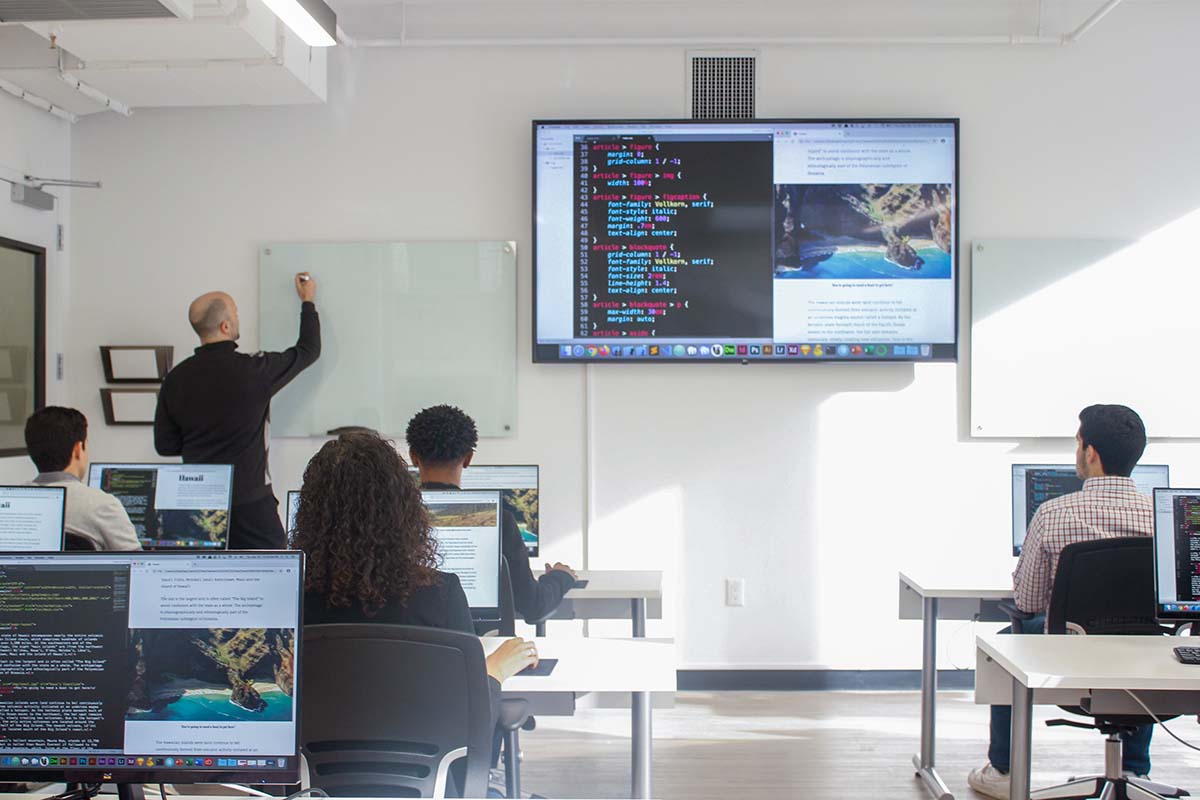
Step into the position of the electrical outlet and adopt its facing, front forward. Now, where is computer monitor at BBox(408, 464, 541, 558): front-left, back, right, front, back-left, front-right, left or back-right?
front-right

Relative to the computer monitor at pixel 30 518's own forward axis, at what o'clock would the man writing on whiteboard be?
The man writing on whiteboard is roughly at 7 o'clock from the computer monitor.

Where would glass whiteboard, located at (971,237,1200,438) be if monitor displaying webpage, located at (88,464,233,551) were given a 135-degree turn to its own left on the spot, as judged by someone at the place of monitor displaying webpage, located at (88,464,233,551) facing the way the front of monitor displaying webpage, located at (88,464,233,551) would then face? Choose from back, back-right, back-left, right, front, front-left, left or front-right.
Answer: front-right

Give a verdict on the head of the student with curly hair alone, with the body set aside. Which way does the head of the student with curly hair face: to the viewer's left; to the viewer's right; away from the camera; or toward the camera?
away from the camera

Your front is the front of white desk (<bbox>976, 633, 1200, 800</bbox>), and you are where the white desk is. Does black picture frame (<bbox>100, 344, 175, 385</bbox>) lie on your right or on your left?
on your right

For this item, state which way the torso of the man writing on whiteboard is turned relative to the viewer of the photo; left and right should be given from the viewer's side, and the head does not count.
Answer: facing away from the viewer and to the right of the viewer

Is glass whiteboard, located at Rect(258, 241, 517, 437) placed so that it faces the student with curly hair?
yes

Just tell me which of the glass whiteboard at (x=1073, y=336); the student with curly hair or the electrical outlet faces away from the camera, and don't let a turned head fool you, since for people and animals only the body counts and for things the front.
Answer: the student with curly hair

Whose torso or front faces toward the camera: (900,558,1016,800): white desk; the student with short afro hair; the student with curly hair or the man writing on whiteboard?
the white desk

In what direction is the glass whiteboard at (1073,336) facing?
toward the camera

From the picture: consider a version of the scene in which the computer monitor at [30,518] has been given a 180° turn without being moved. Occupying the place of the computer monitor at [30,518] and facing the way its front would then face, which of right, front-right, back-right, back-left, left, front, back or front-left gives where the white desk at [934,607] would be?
right

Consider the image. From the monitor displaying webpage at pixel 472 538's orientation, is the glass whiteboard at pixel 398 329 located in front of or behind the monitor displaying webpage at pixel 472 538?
behind

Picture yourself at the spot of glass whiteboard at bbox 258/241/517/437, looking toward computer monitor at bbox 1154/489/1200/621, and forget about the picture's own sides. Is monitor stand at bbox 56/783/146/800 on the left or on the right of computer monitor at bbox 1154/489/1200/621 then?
right

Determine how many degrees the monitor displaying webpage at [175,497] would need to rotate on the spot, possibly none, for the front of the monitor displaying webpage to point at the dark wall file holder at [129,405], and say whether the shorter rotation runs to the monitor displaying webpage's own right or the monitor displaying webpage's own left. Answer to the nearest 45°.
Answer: approximately 180°

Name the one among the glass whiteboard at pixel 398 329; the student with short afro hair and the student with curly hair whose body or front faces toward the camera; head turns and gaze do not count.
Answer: the glass whiteboard

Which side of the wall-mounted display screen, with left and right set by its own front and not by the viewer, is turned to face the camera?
front

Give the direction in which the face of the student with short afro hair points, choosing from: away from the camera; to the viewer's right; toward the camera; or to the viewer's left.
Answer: away from the camera

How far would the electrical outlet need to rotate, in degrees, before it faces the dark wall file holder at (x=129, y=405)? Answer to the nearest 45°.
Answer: approximately 90° to its right
